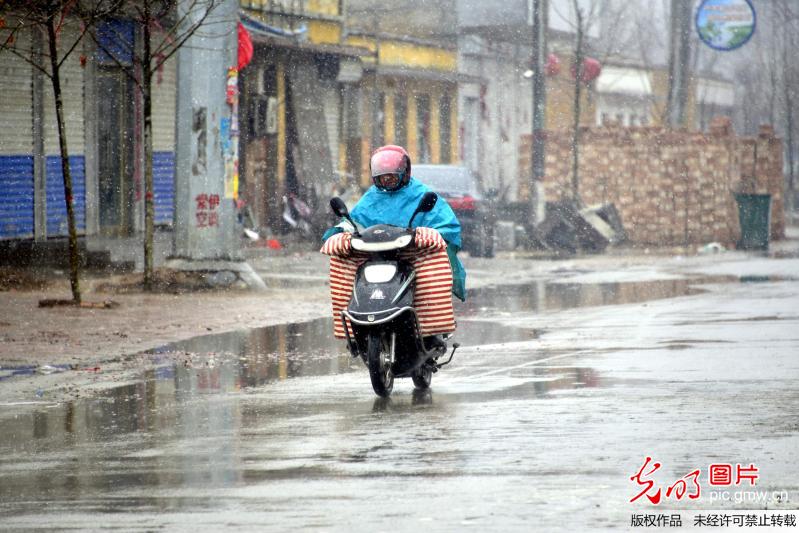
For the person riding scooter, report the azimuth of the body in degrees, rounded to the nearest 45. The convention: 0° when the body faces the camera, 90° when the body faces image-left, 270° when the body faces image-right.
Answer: approximately 0°

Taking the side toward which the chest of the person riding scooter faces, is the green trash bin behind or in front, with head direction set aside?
behind

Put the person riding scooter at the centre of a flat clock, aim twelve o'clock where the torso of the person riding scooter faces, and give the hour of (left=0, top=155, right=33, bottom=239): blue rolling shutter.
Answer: The blue rolling shutter is roughly at 5 o'clock from the person riding scooter.

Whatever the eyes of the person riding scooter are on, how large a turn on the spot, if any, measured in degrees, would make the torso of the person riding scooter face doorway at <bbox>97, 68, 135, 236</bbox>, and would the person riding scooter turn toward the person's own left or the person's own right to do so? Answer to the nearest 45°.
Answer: approximately 180°

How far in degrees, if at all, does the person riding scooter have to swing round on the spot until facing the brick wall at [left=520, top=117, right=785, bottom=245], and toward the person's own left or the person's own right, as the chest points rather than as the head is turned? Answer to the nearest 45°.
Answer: approximately 180°

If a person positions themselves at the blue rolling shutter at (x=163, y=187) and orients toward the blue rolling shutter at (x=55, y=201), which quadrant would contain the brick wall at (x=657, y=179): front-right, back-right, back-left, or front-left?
back-left

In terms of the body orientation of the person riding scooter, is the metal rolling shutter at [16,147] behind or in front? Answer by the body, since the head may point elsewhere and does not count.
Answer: behind

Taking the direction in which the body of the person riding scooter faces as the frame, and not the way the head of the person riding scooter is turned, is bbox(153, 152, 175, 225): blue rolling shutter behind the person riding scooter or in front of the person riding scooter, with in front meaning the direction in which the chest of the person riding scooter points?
behind

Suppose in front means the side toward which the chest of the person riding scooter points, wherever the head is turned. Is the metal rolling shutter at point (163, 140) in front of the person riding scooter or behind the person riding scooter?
behind

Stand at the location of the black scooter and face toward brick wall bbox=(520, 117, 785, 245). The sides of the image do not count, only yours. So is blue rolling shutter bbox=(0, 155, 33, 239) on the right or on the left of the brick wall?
left
